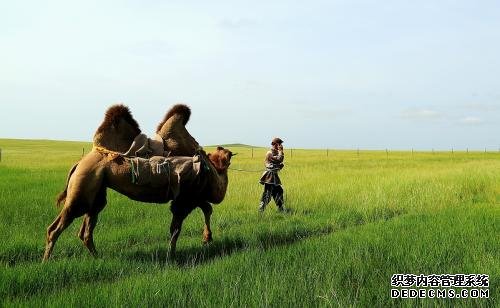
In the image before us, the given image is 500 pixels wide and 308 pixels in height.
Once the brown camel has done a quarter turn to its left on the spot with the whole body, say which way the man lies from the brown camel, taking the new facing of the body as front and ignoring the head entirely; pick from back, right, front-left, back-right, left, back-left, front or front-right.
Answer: front-right

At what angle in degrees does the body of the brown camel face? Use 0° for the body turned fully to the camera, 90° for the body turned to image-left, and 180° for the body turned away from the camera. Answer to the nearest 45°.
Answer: approximately 270°
